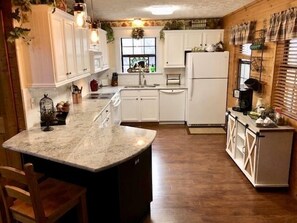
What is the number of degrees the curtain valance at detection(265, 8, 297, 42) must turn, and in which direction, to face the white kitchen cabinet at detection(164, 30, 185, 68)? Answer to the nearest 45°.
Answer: approximately 90° to its right

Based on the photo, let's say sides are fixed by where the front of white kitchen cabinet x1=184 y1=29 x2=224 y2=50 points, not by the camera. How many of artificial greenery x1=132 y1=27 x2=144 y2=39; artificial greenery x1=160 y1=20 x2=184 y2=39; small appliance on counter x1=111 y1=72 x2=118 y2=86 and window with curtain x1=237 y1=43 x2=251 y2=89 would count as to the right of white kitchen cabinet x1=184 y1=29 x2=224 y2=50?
3

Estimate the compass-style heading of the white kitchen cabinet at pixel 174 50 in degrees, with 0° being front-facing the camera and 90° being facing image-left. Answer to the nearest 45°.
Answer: approximately 0°

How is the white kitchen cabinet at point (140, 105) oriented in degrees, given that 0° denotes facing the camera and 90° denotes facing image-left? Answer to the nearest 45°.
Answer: approximately 0°

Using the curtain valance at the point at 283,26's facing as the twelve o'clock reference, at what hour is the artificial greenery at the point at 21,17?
The artificial greenery is roughly at 12 o'clock from the curtain valance.

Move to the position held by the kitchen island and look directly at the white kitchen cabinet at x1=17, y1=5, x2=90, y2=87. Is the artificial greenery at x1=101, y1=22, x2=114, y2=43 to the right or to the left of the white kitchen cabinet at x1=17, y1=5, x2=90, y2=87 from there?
right

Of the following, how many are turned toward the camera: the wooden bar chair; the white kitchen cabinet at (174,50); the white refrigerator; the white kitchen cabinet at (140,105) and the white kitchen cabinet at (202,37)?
4

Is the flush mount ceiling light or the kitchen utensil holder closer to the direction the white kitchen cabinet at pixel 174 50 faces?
the flush mount ceiling light

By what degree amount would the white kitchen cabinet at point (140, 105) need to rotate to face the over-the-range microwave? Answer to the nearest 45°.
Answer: approximately 45° to its right
